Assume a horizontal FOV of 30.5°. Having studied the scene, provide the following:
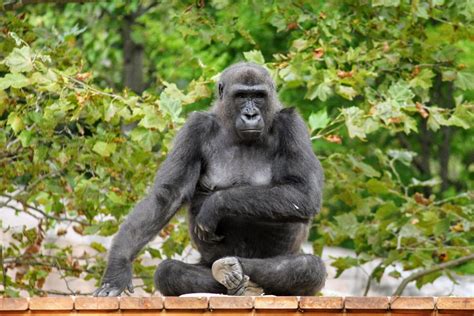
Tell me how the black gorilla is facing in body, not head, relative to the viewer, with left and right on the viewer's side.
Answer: facing the viewer
